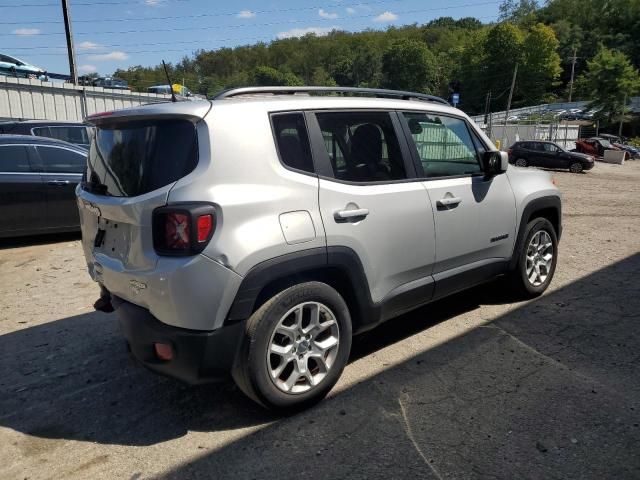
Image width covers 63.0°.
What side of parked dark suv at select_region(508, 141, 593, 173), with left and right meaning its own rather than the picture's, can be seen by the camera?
right

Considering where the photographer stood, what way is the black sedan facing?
facing to the right of the viewer

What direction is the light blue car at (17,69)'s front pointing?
to the viewer's right

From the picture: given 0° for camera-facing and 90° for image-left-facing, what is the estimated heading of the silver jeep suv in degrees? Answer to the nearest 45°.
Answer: approximately 225°

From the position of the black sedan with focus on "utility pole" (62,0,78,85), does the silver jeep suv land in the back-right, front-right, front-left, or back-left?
back-right

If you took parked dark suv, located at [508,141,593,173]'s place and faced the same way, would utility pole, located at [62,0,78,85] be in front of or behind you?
behind
